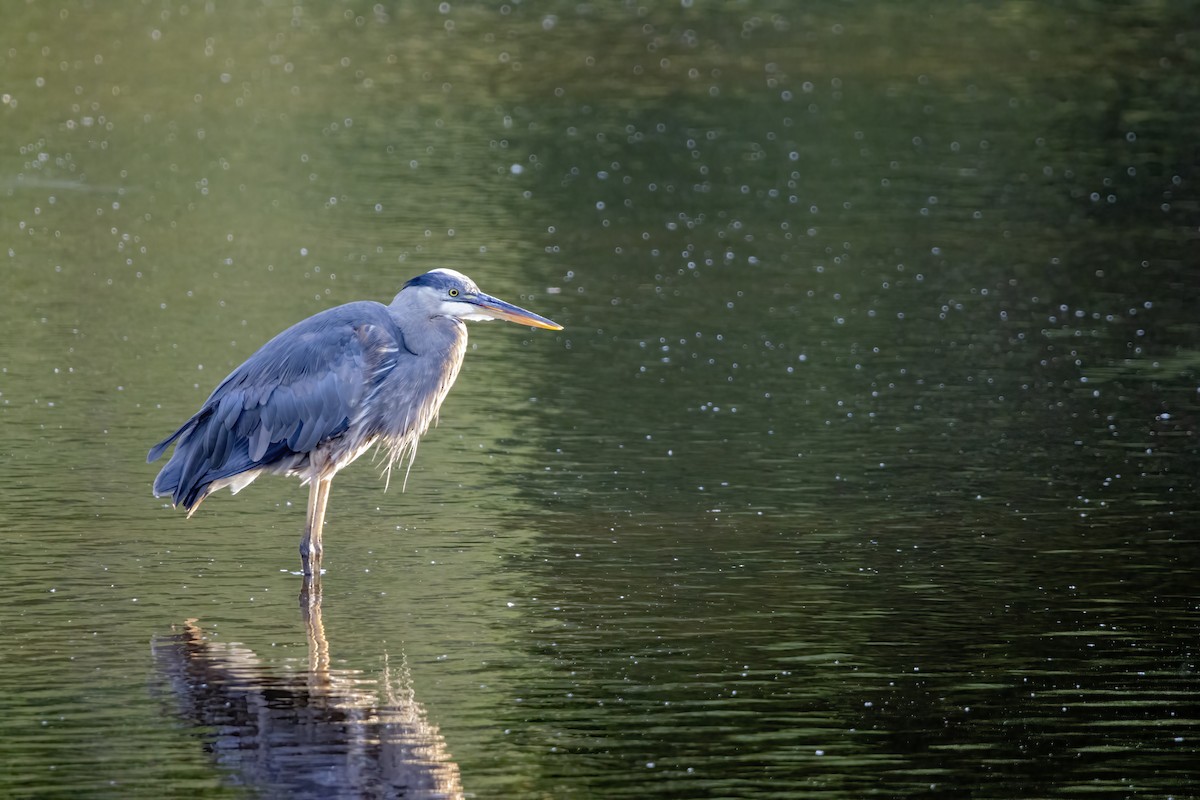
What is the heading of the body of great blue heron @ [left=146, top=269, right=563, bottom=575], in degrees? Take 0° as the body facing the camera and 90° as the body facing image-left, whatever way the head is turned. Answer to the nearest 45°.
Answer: approximately 270°
